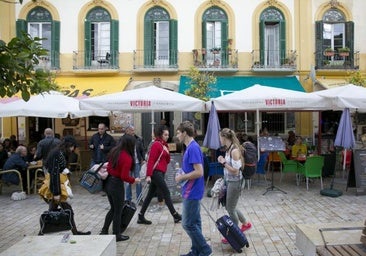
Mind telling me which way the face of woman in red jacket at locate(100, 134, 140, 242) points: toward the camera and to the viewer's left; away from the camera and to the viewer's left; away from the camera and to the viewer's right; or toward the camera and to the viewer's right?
away from the camera and to the viewer's right

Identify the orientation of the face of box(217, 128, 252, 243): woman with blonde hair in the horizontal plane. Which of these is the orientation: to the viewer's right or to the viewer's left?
to the viewer's left

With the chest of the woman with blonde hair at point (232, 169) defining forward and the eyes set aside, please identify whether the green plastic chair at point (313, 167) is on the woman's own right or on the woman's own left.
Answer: on the woman's own right

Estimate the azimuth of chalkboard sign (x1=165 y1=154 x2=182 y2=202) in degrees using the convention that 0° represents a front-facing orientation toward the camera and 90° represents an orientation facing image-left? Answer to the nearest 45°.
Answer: approximately 0°

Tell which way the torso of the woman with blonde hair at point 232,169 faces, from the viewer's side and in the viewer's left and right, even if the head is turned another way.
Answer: facing to the left of the viewer

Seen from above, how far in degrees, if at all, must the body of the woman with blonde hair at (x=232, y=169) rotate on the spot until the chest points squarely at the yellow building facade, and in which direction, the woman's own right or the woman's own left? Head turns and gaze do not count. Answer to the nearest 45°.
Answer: approximately 90° to the woman's own right

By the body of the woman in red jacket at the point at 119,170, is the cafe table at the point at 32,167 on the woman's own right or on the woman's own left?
on the woman's own left

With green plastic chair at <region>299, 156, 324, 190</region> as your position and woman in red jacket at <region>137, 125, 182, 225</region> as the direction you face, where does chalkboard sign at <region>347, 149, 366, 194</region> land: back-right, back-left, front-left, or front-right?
back-left
